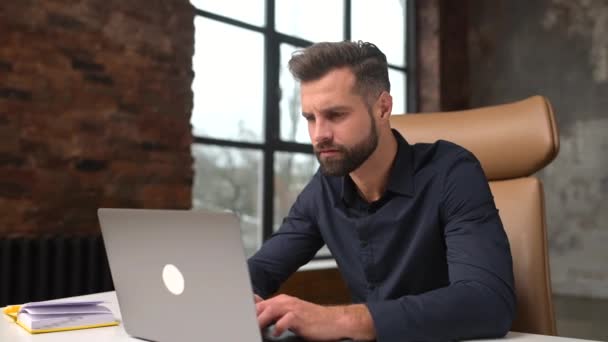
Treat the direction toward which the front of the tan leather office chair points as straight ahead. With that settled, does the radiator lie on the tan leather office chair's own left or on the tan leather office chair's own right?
on the tan leather office chair's own right

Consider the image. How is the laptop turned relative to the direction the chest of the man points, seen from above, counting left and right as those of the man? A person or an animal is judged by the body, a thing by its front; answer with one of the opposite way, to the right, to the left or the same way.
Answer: the opposite way

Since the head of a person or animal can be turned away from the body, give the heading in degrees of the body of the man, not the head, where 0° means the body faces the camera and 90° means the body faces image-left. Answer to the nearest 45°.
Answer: approximately 45°

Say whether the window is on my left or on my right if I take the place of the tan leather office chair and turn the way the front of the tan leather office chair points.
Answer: on my right

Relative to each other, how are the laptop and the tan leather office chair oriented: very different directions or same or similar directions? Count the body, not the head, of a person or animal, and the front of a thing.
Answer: very different directions

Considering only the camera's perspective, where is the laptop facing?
facing away from the viewer and to the right of the viewer

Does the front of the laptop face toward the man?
yes

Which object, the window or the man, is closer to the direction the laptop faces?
the man

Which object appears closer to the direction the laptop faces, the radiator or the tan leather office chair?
the tan leather office chair

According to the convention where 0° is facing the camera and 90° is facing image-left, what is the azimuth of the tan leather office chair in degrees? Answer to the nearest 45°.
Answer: approximately 45°
